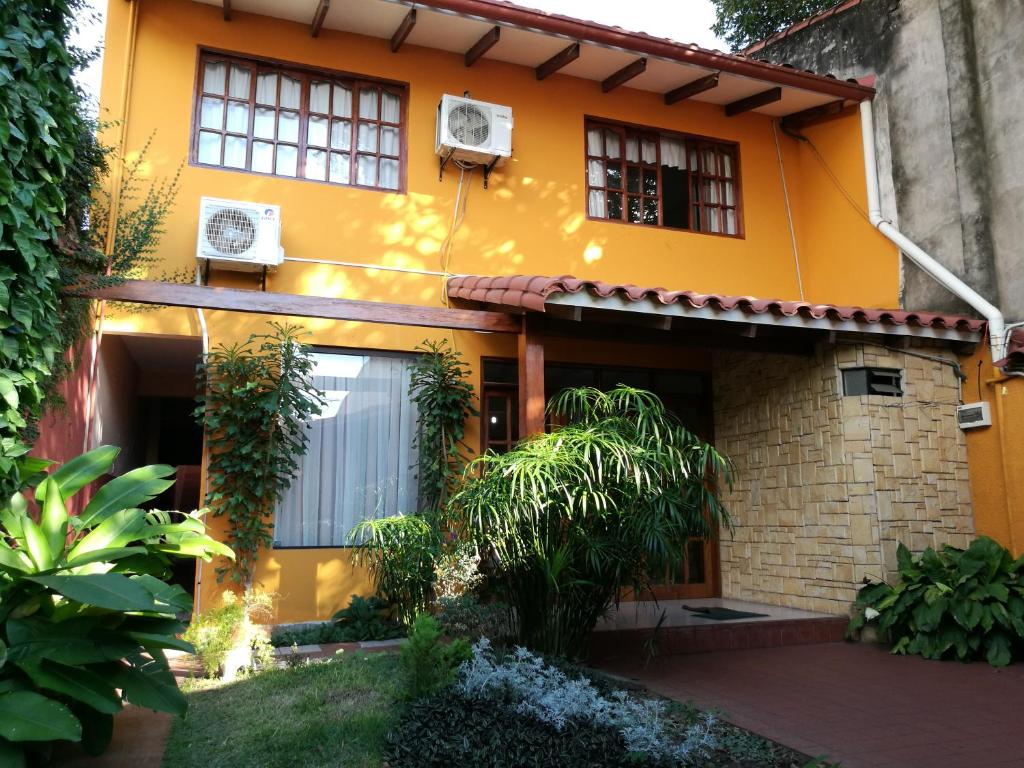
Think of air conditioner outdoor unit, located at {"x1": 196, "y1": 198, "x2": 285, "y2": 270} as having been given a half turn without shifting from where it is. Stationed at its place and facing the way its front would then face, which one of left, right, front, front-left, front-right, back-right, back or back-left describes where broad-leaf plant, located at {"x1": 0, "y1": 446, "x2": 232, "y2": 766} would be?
back

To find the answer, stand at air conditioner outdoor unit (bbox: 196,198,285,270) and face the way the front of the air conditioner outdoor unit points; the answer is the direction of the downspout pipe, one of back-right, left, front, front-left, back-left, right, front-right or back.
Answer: left

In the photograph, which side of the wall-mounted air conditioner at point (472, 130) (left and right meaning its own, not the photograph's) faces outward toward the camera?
front

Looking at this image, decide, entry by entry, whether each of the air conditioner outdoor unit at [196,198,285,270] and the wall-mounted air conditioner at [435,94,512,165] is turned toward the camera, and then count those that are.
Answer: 2

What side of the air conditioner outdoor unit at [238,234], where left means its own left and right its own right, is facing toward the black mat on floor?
left

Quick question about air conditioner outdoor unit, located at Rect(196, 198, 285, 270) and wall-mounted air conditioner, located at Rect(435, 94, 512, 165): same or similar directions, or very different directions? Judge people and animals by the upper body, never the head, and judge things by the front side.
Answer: same or similar directions

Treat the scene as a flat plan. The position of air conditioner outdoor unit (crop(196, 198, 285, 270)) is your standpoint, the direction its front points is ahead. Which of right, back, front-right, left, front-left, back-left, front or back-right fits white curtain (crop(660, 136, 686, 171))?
left

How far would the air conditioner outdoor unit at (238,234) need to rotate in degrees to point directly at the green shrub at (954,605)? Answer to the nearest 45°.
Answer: approximately 90° to its left

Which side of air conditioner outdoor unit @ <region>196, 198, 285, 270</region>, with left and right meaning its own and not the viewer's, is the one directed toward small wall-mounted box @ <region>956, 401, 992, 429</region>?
left

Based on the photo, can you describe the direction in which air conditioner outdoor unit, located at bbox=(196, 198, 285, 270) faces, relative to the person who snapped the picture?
facing the viewer

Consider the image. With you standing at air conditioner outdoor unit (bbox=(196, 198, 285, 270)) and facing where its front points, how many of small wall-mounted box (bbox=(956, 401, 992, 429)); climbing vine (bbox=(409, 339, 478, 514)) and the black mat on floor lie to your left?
3

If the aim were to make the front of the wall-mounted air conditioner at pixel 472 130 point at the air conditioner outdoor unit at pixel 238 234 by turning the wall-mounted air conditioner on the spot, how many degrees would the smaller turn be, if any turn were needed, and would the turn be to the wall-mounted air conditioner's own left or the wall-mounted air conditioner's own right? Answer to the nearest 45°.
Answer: approximately 90° to the wall-mounted air conditioner's own right
